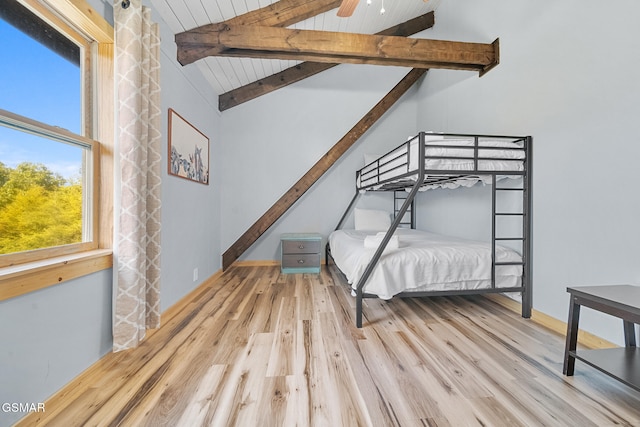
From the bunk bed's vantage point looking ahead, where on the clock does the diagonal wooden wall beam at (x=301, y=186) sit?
The diagonal wooden wall beam is roughly at 4 o'clock from the bunk bed.

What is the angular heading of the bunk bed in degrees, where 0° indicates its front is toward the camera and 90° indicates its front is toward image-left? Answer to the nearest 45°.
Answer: approximately 0°

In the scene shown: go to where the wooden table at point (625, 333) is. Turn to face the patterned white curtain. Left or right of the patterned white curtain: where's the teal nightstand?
right

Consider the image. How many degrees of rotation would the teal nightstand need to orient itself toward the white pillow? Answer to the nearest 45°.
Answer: approximately 90° to its left

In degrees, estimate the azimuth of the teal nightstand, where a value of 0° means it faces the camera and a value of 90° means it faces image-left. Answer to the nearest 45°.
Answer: approximately 0°

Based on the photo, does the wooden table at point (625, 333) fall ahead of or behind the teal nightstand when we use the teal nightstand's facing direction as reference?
ahead

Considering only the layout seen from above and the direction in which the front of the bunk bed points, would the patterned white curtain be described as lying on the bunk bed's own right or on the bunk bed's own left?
on the bunk bed's own right
